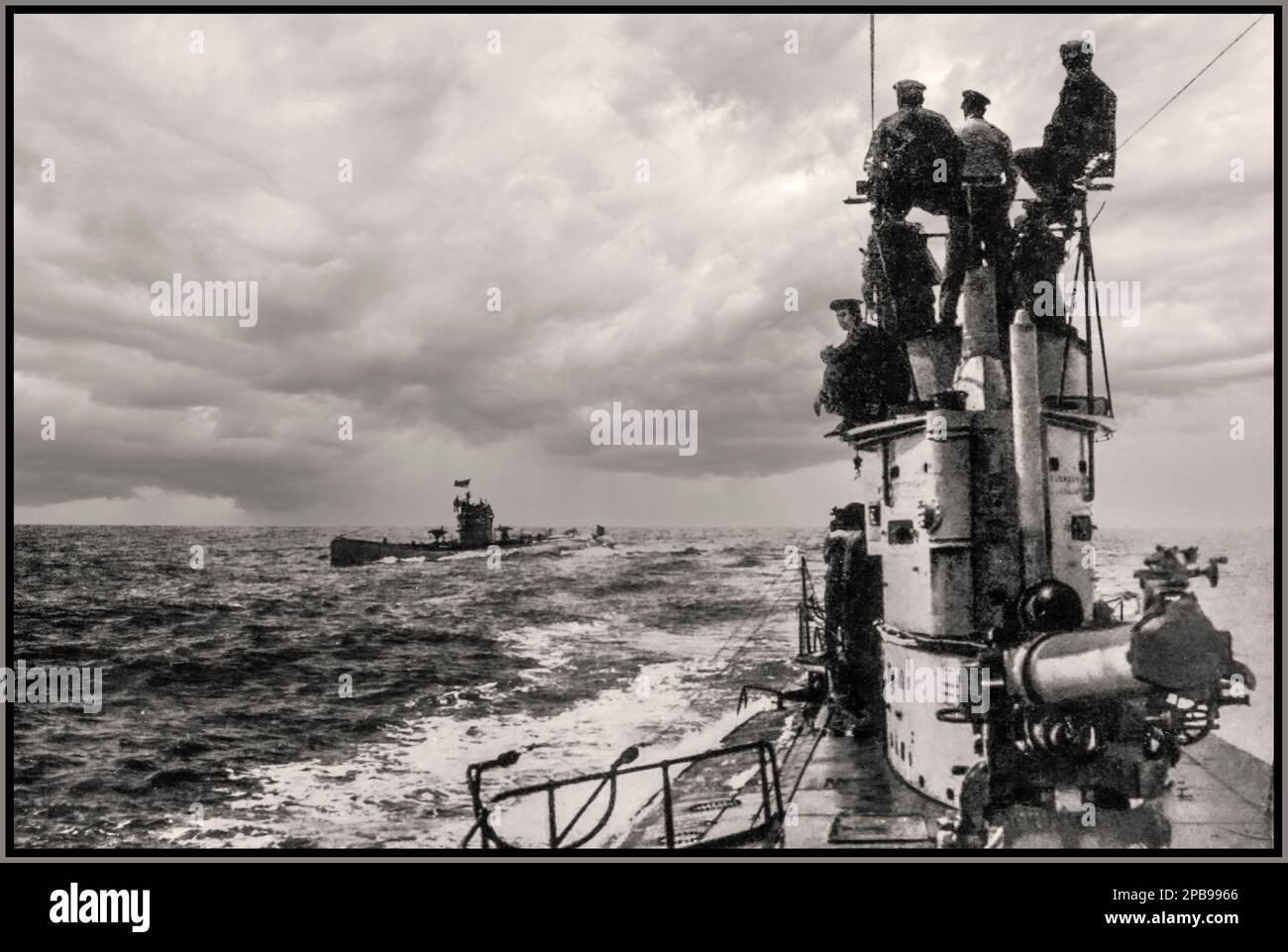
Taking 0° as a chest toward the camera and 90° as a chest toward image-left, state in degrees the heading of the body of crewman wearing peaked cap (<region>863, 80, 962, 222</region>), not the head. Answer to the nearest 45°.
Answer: approximately 180°
